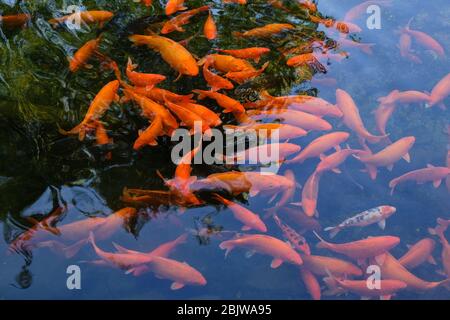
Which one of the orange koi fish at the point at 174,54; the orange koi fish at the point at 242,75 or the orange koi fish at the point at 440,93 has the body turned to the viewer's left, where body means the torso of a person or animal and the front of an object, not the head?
the orange koi fish at the point at 242,75

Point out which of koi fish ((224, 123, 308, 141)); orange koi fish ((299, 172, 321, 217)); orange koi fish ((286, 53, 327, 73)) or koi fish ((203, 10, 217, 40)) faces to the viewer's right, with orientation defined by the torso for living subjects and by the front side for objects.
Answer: koi fish ((224, 123, 308, 141))

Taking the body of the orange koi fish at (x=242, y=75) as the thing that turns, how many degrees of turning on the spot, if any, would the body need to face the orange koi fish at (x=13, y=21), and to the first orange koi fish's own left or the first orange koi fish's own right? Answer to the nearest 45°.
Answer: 0° — it already faces it

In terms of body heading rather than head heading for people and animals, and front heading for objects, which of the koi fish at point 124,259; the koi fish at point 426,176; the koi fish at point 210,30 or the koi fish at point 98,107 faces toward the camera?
the koi fish at point 210,30

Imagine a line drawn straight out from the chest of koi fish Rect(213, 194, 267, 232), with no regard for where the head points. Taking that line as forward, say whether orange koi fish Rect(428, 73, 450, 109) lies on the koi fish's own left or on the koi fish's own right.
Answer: on the koi fish's own left

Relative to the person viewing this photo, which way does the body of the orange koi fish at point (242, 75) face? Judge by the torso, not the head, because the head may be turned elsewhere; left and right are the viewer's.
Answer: facing to the left of the viewer

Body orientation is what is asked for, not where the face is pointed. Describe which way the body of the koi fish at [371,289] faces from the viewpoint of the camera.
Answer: to the viewer's right

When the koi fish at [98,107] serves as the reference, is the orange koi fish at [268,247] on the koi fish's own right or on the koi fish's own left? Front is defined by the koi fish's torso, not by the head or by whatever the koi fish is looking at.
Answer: on the koi fish's own right
